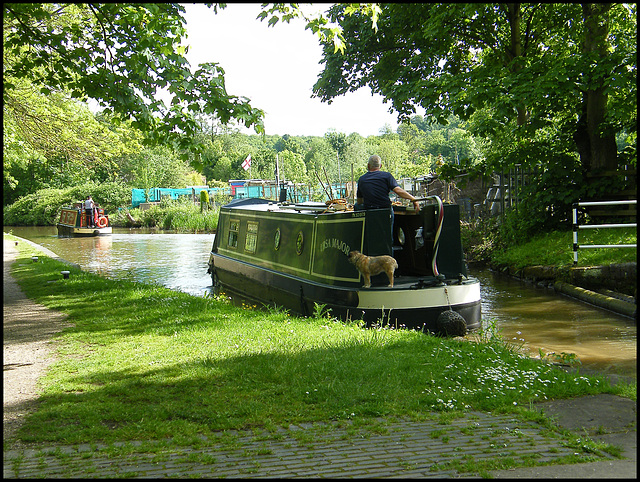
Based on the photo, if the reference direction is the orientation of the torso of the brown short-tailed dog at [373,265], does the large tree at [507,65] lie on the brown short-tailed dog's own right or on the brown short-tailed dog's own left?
on the brown short-tailed dog's own right

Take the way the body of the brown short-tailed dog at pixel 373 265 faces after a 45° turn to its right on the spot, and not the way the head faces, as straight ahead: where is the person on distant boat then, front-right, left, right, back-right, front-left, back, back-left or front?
front

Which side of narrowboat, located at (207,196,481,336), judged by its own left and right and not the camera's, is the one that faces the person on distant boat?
front

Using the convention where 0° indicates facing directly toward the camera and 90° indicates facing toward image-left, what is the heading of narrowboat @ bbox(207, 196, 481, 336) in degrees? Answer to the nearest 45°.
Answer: approximately 135°

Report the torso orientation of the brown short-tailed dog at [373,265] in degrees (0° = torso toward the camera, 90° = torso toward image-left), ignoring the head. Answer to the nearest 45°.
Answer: approximately 90°

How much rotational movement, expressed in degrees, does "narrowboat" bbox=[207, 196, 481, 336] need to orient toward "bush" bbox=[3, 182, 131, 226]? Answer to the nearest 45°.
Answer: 0° — it already faces it

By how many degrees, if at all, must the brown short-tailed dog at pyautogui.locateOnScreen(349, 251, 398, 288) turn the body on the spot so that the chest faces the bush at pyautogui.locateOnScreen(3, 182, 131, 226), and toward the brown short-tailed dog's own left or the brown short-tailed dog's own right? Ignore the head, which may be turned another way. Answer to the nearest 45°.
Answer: approximately 45° to the brown short-tailed dog's own right

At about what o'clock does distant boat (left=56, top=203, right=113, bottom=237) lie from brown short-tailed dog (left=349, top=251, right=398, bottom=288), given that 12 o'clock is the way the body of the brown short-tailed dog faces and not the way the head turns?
The distant boat is roughly at 2 o'clock from the brown short-tailed dog.
